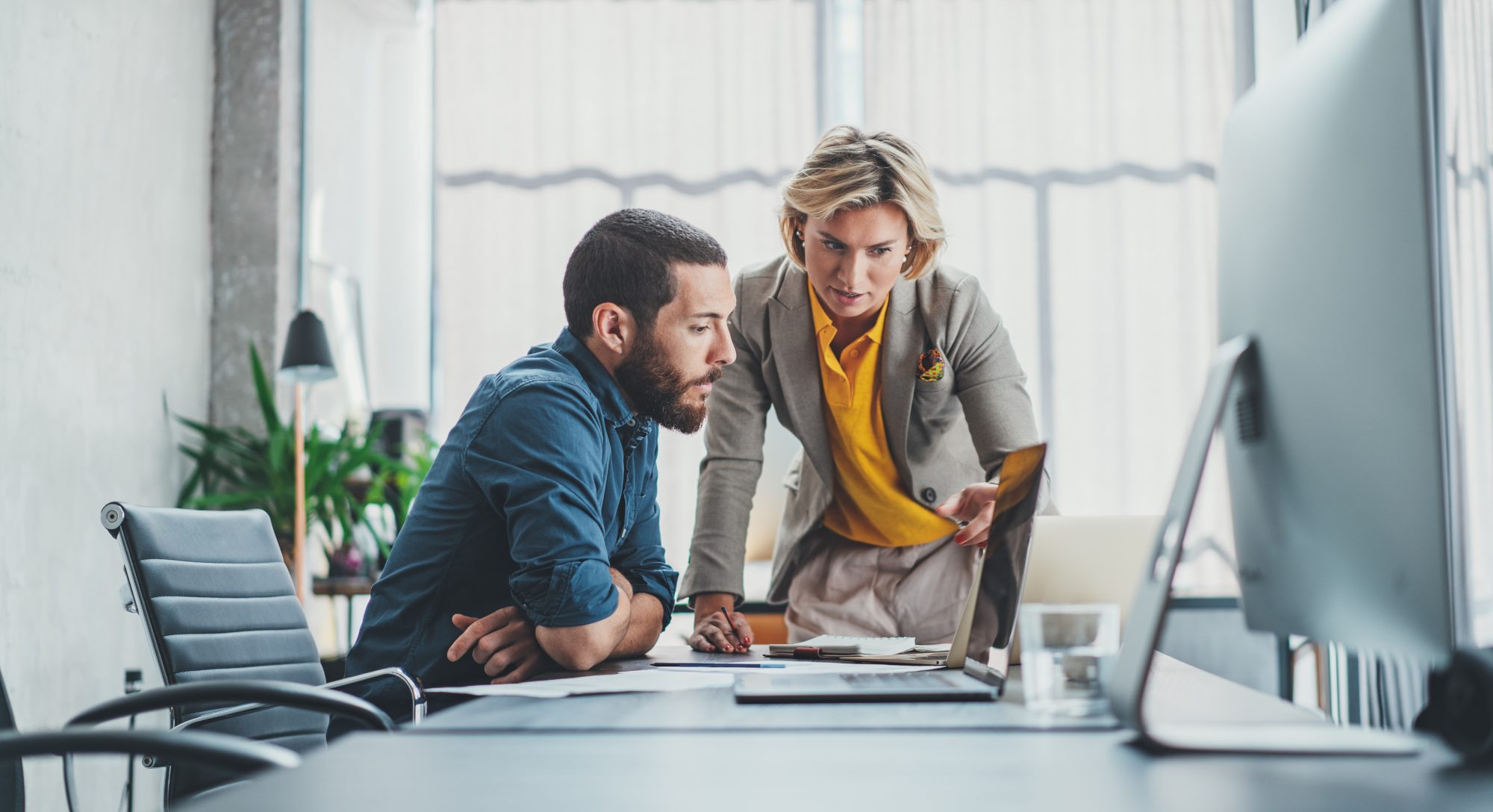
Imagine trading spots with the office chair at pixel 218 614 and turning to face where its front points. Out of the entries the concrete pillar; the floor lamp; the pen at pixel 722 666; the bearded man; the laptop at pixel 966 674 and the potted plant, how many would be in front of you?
3

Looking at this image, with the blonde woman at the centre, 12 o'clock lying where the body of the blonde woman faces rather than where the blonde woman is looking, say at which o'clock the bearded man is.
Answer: The bearded man is roughly at 1 o'clock from the blonde woman.

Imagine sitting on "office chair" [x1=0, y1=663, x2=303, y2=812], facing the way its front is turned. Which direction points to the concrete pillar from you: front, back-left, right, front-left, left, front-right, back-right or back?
left

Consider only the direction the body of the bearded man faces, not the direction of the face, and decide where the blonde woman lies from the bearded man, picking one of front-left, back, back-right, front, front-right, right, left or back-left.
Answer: front-left

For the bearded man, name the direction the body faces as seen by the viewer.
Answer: to the viewer's right

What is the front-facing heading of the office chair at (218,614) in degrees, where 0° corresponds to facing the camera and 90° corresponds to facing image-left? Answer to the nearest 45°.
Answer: approximately 315°
